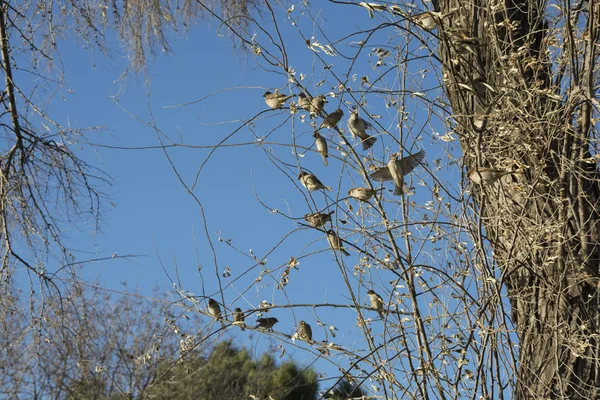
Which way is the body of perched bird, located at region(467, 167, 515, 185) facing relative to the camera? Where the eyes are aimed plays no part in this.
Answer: to the viewer's left

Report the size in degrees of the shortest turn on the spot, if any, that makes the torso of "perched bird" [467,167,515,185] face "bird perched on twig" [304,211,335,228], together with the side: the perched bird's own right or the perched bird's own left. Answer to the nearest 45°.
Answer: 0° — it already faces it

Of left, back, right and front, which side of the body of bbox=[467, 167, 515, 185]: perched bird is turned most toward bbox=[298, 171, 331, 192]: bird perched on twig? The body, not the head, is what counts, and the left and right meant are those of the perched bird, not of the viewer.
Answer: front

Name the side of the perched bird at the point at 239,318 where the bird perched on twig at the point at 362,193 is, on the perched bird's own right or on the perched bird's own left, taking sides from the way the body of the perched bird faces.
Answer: on the perched bird's own left

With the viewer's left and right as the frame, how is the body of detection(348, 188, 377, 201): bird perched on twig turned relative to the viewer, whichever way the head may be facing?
facing to the left of the viewer
